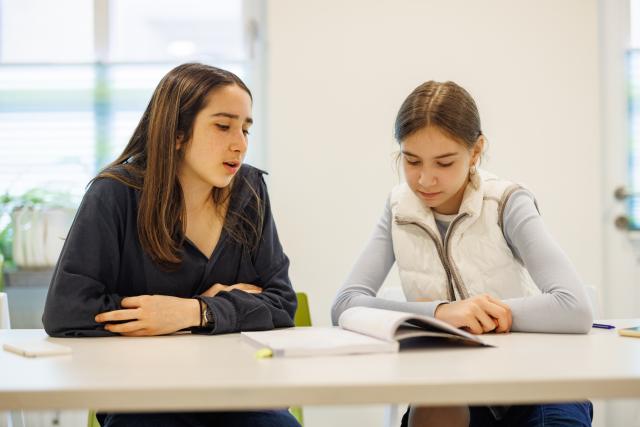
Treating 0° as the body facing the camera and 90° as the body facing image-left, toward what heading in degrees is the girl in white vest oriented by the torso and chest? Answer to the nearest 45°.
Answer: approximately 45°

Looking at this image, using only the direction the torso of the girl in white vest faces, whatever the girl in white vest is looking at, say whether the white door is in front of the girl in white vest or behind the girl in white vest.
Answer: behind

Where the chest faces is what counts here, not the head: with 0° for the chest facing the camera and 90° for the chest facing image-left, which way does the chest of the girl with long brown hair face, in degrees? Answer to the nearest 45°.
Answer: approximately 315°

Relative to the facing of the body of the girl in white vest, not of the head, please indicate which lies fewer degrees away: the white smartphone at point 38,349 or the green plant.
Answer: the white smartphone

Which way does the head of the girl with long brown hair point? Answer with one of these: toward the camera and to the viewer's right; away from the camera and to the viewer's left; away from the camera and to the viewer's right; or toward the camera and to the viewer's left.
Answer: toward the camera and to the viewer's right

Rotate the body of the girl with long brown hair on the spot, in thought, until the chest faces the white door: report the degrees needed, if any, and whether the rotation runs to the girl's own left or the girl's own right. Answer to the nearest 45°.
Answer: approximately 90° to the girl's own left

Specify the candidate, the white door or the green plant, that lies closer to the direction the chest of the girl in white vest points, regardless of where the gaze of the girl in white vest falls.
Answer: the green plant

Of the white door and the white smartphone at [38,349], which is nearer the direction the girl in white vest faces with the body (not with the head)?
the white smartphone
